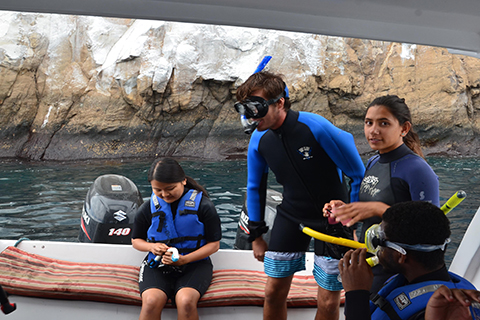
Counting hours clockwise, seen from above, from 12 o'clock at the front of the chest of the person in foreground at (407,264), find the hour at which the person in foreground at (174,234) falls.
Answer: the person in foreground at (174,234) is roughly at 1 o'clock from the person in foreground at (407,264).

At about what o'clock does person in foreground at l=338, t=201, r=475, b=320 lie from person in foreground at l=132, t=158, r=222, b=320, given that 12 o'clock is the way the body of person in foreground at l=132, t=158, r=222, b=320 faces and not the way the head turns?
person in foreground at l=338, t=201, r=475, b=320 is roughly at 11 o'clock from person in foreground at l=132, t=158, r=222, b=320.

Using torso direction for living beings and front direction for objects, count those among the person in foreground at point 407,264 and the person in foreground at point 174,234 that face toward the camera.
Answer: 1

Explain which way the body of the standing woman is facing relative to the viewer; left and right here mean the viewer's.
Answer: facing the viewer and to the left of the viewer

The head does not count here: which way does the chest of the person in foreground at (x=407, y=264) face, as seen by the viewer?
to the viewer's left

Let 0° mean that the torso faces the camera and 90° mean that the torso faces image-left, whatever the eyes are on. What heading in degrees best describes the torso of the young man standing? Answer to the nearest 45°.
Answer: approximately 45°

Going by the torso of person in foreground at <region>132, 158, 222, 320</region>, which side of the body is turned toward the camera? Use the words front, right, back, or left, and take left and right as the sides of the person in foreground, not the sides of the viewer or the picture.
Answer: front

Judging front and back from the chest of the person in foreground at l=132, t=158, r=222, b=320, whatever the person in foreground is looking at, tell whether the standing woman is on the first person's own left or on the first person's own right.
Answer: on the first person's own left
